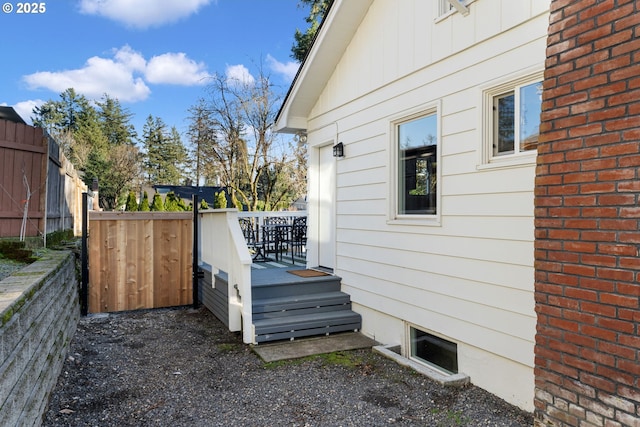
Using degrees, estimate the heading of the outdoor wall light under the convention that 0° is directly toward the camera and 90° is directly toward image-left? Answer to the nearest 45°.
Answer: approximately 45°

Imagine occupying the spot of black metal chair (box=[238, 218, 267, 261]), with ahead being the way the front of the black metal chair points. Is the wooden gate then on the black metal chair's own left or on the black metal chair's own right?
on the black metal chair's own right

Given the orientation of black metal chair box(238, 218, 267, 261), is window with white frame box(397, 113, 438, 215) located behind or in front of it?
in front

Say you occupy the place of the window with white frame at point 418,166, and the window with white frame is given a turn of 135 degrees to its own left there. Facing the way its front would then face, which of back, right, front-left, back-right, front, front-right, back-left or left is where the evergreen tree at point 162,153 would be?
back-left

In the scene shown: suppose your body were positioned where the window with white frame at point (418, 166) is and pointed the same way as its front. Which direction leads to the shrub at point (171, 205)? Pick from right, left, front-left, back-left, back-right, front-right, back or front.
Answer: right

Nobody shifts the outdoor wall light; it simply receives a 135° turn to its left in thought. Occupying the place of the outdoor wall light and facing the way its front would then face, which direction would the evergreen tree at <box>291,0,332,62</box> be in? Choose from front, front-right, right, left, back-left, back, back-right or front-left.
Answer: left

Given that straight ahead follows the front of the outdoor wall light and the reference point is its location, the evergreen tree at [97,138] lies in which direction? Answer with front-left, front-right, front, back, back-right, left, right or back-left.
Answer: right

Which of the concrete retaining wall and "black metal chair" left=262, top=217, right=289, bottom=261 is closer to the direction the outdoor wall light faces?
the concrete retaining wall

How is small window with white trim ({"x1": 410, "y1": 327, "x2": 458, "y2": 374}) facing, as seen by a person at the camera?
facing the viewer and to the left of the viewer

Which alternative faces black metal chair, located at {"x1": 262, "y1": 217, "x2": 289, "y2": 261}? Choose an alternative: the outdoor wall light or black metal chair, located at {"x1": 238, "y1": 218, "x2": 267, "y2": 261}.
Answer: black metal chair, located at {"x1": 238, "y1": 218, "x2": 267, "y2": 261}

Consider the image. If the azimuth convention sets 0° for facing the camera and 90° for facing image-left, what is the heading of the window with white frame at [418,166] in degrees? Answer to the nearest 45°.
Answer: approximately 45°

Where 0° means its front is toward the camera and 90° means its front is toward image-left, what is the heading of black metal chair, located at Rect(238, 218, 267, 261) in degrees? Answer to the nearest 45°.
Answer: approximately 315°
